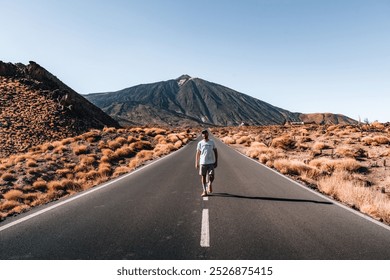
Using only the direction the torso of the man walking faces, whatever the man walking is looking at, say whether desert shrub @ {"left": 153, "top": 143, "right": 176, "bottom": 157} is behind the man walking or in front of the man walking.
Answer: behind

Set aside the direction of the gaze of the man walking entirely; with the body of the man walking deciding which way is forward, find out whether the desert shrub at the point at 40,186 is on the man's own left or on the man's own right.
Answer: on the man's own right

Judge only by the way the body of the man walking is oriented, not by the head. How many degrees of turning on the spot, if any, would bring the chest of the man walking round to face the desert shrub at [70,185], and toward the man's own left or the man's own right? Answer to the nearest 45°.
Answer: approximately 135° to the man's own right

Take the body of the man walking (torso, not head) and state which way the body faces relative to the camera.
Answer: toward the camera

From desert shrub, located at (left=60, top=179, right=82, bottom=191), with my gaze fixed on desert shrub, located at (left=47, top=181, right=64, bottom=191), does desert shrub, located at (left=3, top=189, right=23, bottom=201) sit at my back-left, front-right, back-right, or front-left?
front-left

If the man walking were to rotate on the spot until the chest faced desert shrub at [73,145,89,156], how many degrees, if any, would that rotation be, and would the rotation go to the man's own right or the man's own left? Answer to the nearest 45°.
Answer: approximately 135° to the man's own right

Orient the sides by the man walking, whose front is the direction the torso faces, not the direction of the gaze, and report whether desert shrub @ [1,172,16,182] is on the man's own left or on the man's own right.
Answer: on the man's own right

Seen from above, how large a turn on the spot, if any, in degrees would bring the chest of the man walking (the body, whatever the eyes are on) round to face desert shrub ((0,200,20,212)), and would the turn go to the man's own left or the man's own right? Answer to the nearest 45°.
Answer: approximately 90° to the man's own right
